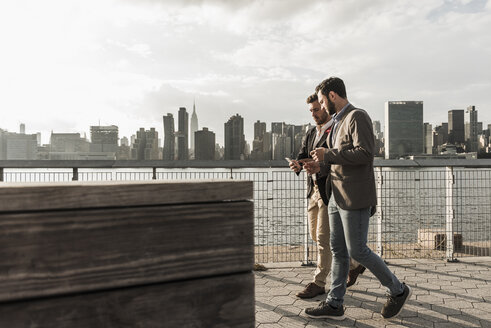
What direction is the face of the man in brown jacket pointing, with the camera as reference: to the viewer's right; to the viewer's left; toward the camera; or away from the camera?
to the viewer's left

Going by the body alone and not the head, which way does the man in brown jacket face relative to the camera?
to the viewer's left

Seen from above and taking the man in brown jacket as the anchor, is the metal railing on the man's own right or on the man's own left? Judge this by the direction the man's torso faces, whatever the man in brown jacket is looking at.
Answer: on the man's own right

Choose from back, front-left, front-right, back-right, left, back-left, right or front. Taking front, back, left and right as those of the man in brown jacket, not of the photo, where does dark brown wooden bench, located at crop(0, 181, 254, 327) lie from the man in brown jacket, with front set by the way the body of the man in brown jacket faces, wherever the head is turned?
left
